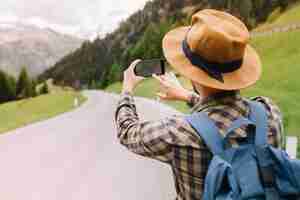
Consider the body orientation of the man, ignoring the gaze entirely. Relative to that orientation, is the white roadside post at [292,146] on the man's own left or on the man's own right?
on the man's own right

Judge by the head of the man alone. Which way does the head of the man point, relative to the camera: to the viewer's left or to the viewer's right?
to the viewer's left

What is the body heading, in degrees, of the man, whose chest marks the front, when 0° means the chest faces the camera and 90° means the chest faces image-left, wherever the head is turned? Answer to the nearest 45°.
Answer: approximately 135°
